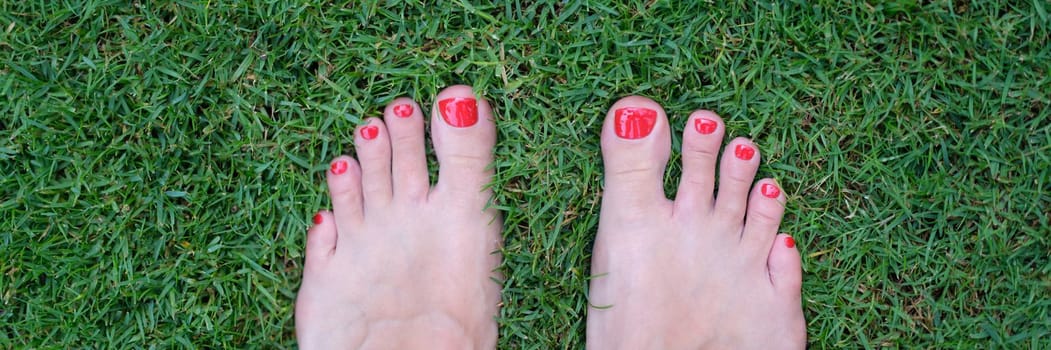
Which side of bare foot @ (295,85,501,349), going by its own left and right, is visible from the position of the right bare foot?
right

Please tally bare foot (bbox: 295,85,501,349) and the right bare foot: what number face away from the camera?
2

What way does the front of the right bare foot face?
away from the camera

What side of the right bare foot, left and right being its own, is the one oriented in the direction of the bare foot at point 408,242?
left

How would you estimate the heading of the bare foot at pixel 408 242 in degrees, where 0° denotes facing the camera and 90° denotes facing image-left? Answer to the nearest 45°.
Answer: approximately 180°
